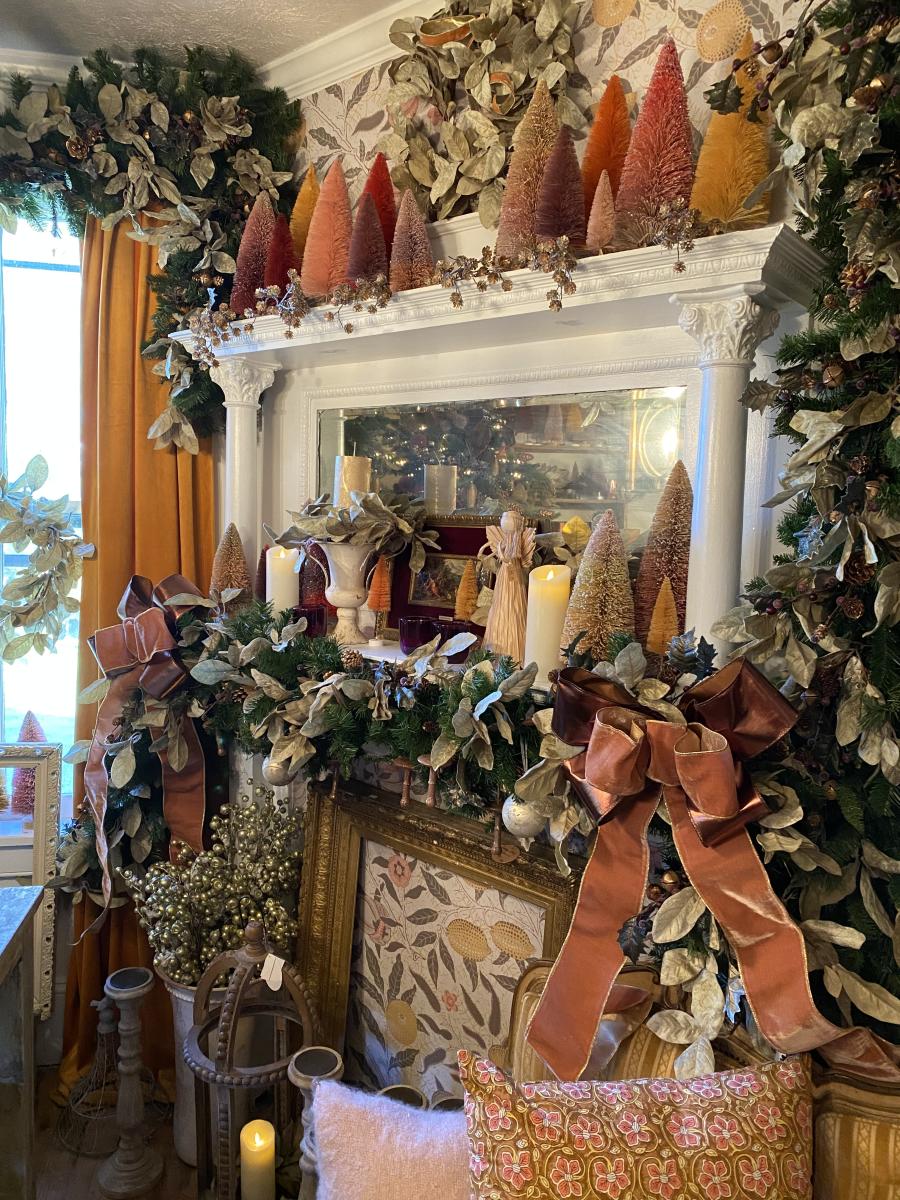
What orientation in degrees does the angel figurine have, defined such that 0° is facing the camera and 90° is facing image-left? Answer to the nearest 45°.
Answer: approximately 45°

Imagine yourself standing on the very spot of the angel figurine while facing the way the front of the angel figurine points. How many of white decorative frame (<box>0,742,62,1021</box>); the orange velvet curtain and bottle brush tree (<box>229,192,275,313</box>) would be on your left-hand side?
0

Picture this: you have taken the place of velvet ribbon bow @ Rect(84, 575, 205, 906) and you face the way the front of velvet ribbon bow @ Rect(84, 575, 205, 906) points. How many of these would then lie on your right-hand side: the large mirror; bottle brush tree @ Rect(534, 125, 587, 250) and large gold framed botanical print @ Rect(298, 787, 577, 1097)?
0

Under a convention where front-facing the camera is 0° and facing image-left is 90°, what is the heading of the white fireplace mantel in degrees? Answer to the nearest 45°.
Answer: approximately 45°

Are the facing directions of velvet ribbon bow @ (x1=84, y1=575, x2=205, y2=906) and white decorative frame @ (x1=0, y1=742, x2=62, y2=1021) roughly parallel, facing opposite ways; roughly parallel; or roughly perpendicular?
roughly parallel

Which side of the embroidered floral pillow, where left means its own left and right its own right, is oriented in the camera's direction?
front

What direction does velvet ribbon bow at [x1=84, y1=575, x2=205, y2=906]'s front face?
toward the camera

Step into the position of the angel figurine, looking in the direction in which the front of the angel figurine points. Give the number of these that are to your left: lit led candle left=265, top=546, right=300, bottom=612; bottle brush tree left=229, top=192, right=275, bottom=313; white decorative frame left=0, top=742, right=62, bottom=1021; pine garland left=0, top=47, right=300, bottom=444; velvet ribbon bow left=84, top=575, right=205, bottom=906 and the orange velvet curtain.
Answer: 0

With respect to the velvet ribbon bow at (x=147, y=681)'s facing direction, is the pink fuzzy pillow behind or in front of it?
in front

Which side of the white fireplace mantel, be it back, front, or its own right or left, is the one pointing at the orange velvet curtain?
right
